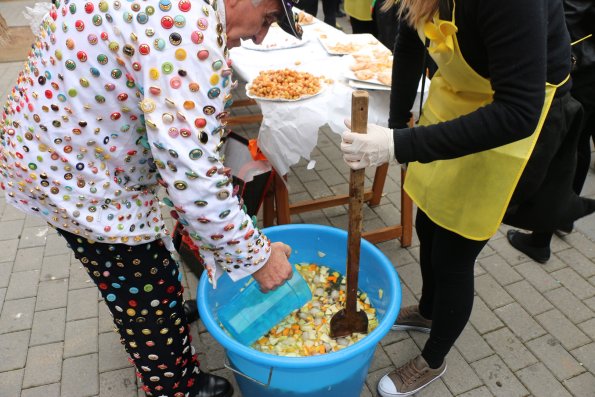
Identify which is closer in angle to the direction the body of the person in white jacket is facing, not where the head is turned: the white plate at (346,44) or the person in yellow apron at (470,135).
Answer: the person in yellow apron

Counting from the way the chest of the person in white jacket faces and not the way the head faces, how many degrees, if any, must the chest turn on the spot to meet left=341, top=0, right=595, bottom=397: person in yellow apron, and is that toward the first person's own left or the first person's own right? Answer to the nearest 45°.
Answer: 0° — they already face them

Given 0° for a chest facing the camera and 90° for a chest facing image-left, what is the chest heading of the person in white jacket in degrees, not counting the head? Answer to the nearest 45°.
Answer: approximately 270°

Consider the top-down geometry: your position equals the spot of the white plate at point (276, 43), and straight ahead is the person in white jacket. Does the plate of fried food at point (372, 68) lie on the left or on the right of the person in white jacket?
left

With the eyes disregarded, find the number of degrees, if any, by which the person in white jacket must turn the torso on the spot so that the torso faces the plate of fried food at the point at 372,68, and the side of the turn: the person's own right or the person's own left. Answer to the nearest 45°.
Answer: approximately 45° to the person's own left

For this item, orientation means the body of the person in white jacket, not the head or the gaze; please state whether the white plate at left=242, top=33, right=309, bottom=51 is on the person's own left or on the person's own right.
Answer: on the person's own left

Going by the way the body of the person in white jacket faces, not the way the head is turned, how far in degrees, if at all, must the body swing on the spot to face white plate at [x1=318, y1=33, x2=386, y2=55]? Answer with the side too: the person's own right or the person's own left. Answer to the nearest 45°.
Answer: approximately 45° to the person's own left

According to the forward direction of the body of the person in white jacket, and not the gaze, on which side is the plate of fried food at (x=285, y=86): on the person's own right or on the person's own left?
on the person's own left
